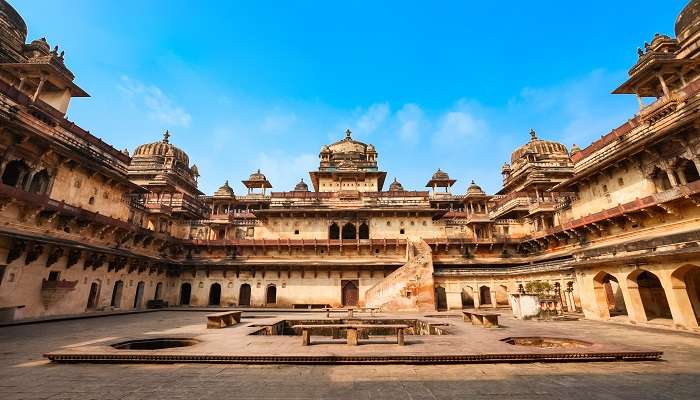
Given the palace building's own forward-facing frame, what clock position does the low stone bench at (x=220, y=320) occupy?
The low stone bench is roughly at 1 o'clock from the palace building.

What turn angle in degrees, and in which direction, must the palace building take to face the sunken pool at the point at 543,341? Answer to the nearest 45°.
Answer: approximately 45° to its left

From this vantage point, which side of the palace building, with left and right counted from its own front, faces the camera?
front
